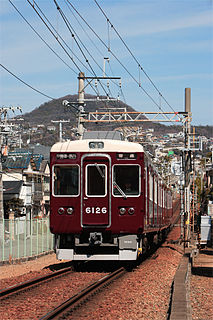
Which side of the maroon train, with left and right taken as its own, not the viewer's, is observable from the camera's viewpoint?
front

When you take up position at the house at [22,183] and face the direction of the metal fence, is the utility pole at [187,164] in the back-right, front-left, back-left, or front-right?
front-left

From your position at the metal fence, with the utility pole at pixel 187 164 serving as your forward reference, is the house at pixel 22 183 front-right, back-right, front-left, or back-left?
front-left
